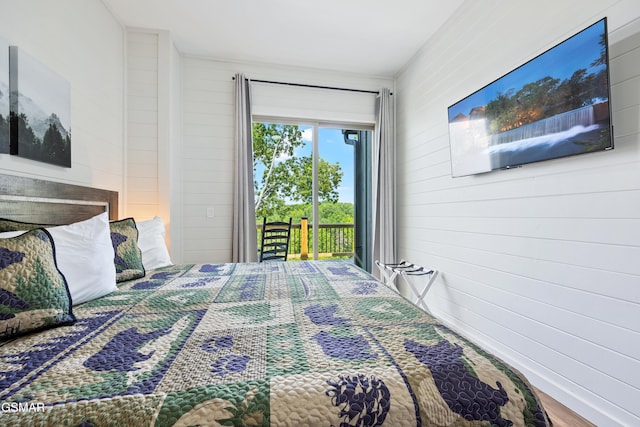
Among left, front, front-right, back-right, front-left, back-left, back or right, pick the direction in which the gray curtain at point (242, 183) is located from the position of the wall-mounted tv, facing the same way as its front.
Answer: front-right

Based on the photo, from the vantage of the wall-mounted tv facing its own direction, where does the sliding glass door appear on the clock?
The sliding glass door is roughly at 2 o'clock from the wall-mounted tv.

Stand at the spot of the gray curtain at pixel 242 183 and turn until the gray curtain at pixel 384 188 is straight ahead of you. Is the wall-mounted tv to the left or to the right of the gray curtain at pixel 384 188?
right

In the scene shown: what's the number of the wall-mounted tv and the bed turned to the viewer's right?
1

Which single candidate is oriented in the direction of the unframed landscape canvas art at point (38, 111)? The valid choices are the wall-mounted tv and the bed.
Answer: the wall-mounted tv

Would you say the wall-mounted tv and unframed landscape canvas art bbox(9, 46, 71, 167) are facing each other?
yes

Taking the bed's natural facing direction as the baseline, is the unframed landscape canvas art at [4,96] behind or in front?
behind

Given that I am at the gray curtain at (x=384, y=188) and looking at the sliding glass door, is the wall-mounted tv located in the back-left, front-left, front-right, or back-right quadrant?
back-left

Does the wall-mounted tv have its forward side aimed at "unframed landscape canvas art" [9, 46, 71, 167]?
yes

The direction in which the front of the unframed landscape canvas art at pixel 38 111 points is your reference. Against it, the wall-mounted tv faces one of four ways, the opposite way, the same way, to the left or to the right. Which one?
the opposite way

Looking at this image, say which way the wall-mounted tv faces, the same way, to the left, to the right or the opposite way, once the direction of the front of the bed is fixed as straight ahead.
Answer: the opposite way

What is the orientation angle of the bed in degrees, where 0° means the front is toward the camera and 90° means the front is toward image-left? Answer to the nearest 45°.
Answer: approximately 270°

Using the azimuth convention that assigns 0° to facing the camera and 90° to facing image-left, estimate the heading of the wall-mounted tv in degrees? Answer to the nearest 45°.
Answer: approximately 45°

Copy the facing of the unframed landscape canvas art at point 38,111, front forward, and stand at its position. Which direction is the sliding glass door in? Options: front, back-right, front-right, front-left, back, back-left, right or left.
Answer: front-left
